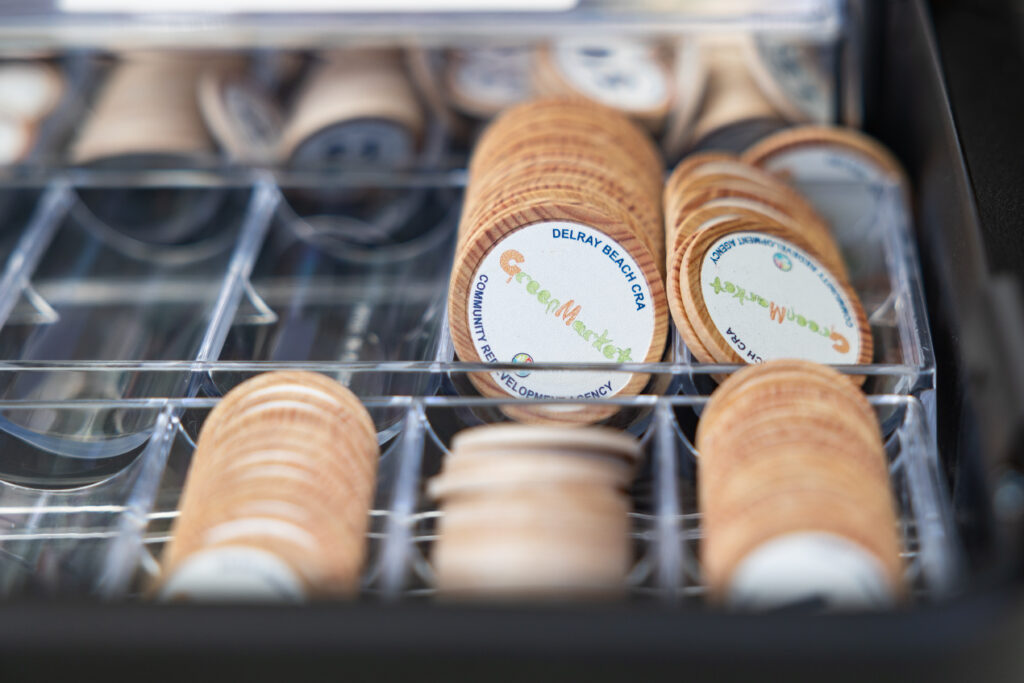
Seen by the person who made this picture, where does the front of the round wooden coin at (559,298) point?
facing the viewer

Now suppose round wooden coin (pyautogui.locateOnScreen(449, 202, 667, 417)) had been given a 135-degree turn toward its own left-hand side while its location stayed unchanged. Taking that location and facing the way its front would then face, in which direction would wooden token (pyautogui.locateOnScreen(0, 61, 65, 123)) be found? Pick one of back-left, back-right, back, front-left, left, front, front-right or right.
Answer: back-left

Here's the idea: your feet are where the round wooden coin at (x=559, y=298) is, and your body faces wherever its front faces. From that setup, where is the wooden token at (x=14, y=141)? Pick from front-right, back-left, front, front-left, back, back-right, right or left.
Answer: right

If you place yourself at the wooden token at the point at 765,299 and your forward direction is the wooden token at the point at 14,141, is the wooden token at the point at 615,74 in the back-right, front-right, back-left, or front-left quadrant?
front-right
